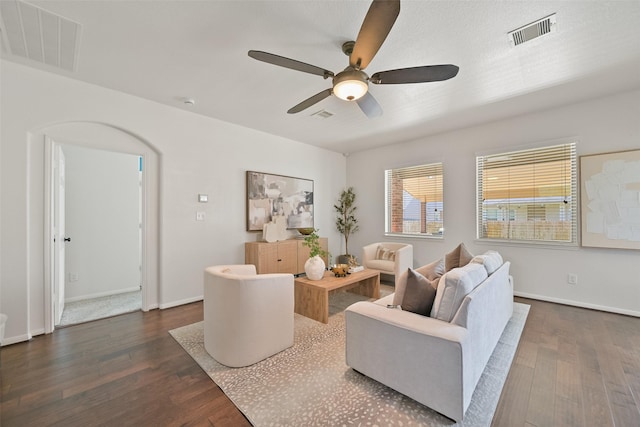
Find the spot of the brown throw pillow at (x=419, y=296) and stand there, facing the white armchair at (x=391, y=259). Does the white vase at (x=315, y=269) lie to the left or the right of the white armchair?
left

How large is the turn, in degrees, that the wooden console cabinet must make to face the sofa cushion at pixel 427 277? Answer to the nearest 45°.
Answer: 0° — it already faces it

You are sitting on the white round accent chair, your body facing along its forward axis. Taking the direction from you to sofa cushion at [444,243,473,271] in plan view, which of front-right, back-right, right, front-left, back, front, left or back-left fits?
front-right

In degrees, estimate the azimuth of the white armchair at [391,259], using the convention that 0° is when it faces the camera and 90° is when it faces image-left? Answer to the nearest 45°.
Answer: approximately 45°

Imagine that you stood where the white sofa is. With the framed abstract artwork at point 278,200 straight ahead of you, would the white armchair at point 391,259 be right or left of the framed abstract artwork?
right

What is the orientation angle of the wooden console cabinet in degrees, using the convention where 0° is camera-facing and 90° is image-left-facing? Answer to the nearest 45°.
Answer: approximately 315°

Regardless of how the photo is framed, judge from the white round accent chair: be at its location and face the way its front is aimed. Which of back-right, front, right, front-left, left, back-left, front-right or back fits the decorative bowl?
front

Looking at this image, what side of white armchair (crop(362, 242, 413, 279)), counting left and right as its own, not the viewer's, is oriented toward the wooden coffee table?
front

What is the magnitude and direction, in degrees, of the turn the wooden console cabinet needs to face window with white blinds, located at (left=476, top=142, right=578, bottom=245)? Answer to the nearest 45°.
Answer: approximately 45° to its left

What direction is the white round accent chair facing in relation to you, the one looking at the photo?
facing away from the viewer and to the right of the viewer

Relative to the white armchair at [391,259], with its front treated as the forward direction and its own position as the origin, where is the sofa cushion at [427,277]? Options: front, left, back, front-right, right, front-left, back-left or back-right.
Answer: front-left

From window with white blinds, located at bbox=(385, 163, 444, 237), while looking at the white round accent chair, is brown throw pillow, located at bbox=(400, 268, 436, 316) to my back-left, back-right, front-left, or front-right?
front-left

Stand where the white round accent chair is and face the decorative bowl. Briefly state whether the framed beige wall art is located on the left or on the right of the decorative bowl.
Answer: right

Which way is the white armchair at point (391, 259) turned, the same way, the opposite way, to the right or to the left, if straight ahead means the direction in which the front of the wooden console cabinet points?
to the right

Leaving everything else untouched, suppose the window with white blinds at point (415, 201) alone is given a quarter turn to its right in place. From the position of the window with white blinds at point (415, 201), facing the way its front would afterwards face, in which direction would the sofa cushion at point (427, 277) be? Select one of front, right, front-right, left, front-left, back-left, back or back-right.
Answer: back-left

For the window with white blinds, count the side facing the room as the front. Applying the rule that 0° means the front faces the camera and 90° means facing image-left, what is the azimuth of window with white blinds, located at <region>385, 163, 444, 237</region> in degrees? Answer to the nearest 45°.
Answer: approximately 45°

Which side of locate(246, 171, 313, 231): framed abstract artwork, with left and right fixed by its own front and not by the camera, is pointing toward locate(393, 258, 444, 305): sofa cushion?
front

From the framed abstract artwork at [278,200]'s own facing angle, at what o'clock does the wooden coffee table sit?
The wooden coffee table is roughly at 1 o'clock from the framed abstract artwork.

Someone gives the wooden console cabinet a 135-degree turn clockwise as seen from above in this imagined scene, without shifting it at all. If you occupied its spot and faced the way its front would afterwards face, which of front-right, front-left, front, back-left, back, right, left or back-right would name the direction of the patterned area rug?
left

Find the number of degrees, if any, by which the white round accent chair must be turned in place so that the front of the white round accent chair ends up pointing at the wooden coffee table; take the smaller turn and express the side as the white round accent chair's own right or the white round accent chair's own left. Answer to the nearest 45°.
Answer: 0° — it already faces it

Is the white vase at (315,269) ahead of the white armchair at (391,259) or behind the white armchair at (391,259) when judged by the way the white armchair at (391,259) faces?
ahead
